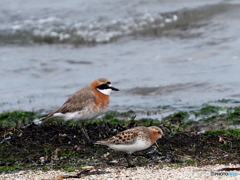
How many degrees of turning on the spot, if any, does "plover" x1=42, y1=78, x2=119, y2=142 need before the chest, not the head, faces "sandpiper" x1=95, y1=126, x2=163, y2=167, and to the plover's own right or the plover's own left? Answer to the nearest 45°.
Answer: approximately 90° to the plover's own right

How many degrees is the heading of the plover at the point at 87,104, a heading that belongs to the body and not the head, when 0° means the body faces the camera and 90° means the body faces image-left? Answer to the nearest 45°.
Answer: approximately 270°

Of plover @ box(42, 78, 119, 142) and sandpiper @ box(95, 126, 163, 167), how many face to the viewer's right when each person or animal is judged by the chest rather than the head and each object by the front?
2
